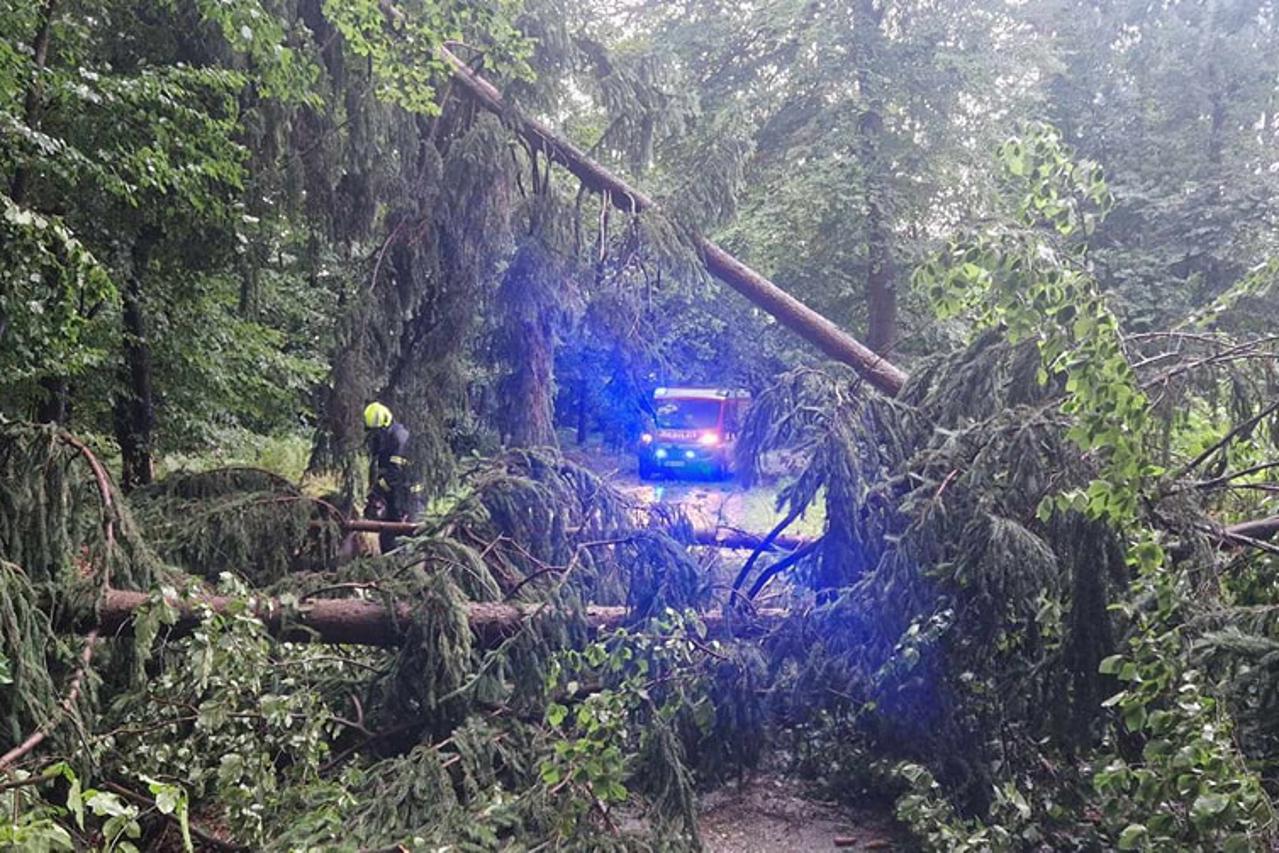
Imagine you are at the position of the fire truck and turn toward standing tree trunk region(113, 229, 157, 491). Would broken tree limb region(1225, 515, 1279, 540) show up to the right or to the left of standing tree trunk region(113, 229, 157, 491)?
left

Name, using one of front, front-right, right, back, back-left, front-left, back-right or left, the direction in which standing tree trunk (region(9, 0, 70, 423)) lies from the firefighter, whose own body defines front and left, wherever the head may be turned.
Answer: front-left

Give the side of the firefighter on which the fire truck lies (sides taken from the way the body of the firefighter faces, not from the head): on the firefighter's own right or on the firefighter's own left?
on the firefighter's own right
